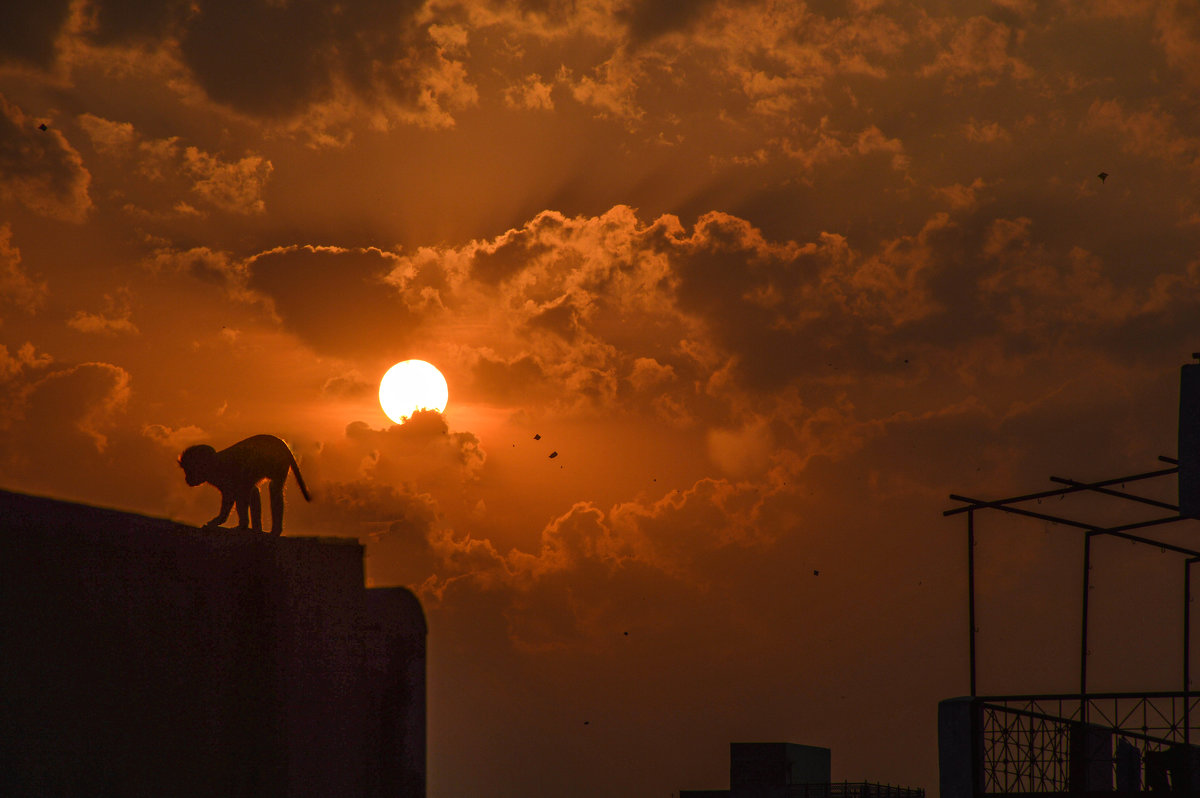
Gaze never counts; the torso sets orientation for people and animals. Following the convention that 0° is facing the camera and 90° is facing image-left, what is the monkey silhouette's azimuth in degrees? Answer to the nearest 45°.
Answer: approximately 90°

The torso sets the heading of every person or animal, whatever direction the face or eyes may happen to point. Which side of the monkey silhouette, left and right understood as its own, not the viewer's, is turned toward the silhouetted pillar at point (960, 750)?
back

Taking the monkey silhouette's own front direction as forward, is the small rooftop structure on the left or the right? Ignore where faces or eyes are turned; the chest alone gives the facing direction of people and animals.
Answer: on its right
